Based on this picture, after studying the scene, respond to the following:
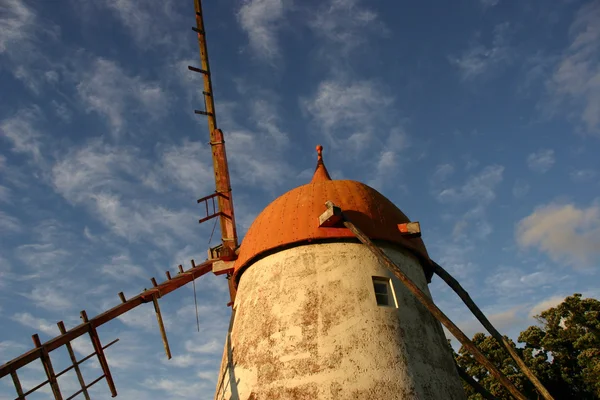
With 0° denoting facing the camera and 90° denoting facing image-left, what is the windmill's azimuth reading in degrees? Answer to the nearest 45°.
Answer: approximately 135°

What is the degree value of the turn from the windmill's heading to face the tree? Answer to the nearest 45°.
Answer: approximately 90° to its right
